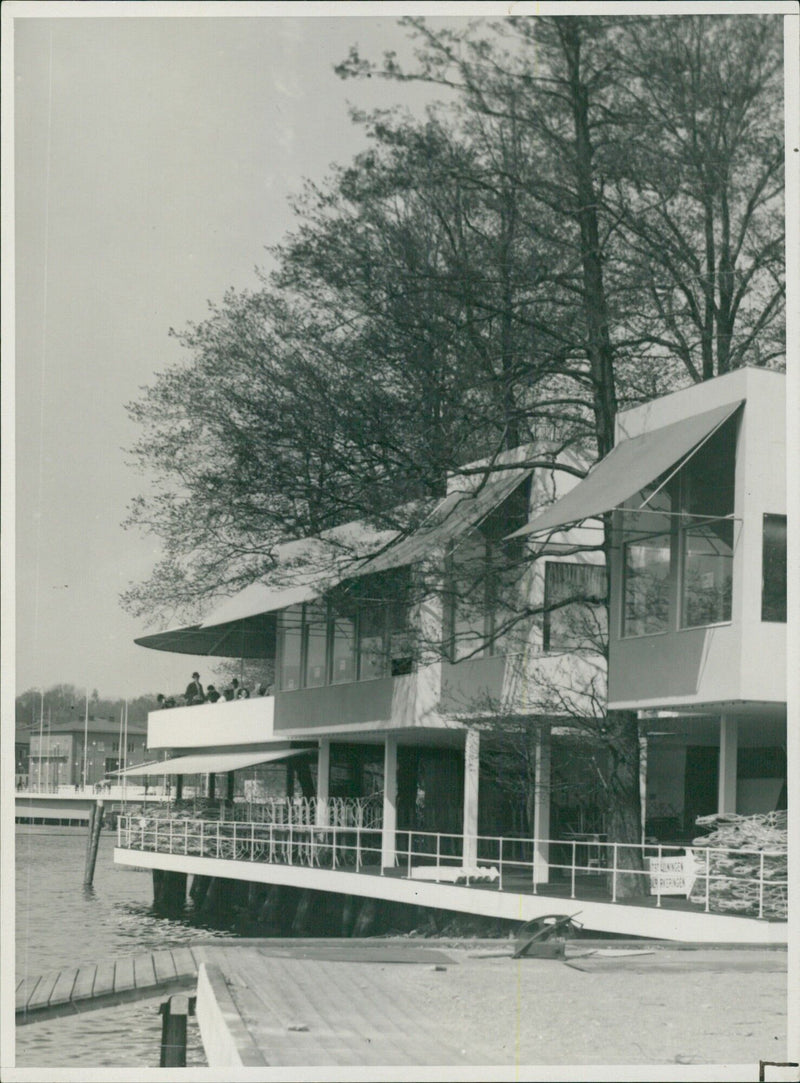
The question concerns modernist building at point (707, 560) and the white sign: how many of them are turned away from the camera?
0

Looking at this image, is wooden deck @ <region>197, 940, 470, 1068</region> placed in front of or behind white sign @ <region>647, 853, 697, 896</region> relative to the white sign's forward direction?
in front

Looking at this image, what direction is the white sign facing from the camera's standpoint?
toward the camera

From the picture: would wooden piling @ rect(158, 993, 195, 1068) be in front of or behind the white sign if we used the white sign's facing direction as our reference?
in front

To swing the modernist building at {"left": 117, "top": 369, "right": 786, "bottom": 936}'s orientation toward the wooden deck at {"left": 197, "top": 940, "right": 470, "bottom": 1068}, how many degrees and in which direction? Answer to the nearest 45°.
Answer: approximately 45° to its left

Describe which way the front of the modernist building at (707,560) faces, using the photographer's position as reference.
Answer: facing the viewer and to the left of the viewer

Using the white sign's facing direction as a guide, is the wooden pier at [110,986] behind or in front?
in front
